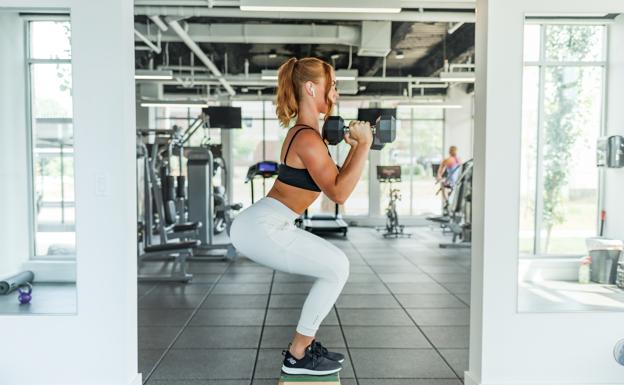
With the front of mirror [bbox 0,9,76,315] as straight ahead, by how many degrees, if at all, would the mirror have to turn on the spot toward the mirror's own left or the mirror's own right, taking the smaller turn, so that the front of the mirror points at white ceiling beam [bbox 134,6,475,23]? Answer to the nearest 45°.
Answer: approximately 135° to the mirror's own left

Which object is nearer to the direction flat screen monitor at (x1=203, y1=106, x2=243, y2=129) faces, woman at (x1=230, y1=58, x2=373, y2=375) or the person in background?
the woman

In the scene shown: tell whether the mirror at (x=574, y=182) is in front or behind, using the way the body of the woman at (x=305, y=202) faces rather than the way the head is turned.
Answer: in front

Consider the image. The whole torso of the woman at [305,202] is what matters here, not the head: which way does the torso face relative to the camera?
to the viewer's right

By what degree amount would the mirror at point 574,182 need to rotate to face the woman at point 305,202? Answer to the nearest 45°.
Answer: approximately 45° to its right

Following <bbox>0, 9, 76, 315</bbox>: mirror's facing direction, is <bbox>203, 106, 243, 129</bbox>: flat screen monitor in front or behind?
behind

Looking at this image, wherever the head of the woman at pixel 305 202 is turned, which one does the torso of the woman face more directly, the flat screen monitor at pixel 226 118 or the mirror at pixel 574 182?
the mirror

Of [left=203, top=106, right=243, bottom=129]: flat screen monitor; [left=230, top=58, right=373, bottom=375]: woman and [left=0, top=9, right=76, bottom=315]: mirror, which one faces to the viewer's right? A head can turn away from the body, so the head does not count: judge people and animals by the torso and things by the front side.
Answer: the woman

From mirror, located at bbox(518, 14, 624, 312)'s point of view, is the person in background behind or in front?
behind

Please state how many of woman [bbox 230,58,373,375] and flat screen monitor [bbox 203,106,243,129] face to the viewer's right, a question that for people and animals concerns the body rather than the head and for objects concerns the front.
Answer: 1

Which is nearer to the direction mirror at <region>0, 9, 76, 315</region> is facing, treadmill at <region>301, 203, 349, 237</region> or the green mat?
the green mat
